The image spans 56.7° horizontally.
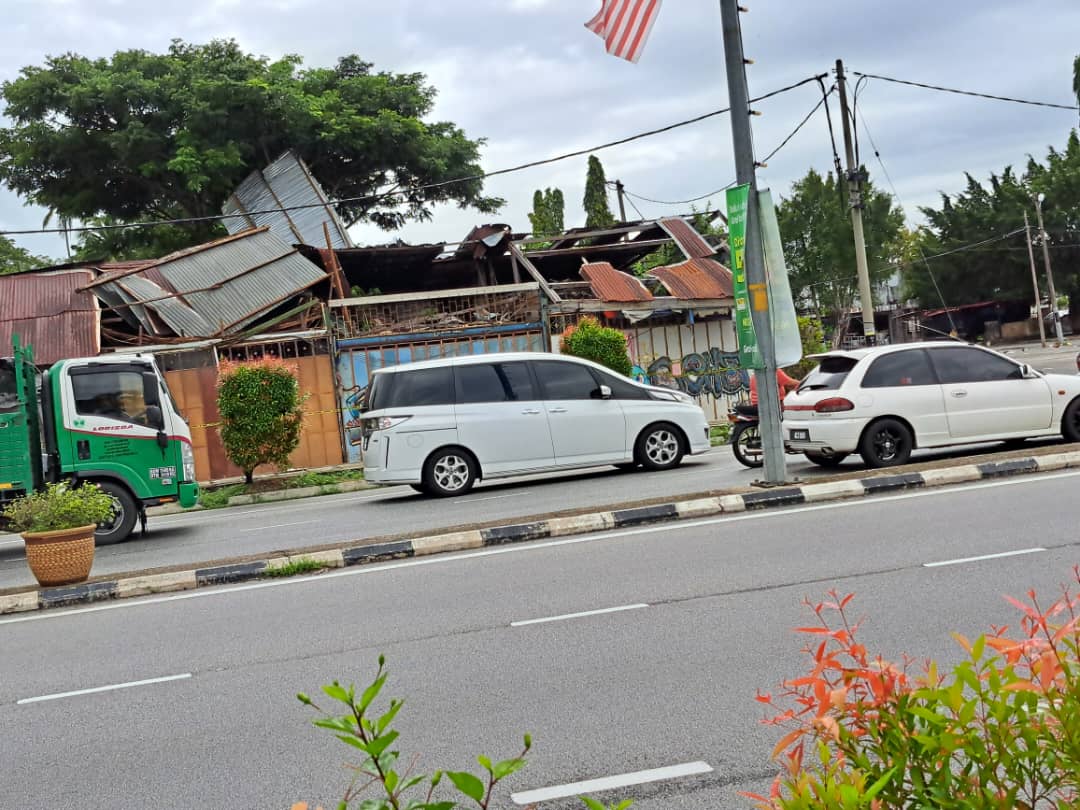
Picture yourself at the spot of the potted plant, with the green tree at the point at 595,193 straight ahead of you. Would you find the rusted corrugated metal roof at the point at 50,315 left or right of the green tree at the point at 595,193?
left

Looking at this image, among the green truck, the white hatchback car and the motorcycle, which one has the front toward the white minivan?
the green truck

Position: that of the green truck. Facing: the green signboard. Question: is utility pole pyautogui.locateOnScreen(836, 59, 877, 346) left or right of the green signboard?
left

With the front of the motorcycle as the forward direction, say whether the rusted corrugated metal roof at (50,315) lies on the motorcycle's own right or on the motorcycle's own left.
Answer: on the motorcycle's own left

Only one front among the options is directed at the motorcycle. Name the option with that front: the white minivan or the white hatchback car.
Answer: the white minivan

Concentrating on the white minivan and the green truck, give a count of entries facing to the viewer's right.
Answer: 2

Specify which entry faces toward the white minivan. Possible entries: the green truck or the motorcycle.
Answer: the green truck

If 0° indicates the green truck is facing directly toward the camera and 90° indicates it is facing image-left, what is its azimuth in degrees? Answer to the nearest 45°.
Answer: approximately 270°

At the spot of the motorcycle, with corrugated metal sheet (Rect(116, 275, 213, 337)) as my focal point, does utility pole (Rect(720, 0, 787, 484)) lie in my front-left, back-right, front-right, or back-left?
back-left

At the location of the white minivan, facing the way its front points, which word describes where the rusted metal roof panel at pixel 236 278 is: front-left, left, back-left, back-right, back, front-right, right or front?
back-left

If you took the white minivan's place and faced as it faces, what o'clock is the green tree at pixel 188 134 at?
The green tree is roughly at 8 o'clock from the white minivan.

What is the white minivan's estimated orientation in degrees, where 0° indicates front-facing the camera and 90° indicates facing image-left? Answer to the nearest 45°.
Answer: approximately 270°

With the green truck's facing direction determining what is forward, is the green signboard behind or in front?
in front

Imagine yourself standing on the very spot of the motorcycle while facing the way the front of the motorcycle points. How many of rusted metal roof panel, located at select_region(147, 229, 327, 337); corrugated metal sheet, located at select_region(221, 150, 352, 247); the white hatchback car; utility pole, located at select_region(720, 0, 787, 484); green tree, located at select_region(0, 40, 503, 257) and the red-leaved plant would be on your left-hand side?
3
